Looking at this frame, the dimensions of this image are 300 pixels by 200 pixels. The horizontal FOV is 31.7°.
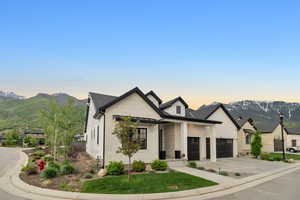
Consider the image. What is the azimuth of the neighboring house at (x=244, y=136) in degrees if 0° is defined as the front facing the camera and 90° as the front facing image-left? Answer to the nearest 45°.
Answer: approximately 315°

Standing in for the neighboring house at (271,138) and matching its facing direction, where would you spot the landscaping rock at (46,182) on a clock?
The landscaping rock is roughly at 2 o'clock from the neighboring house.

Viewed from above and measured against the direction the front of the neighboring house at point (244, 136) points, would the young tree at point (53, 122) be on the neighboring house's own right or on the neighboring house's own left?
on the neighboring house's own right

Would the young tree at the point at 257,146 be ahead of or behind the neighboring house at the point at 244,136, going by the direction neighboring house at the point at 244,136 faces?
ahead

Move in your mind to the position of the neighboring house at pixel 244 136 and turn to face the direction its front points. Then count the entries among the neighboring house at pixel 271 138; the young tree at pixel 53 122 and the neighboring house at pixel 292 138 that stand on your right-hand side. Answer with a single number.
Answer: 1

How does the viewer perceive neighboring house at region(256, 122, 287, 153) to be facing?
facing the viewer and to the right of the viewer

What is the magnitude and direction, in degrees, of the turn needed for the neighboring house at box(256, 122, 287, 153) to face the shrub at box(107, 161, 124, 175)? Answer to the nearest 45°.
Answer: approximately 45° to its right
